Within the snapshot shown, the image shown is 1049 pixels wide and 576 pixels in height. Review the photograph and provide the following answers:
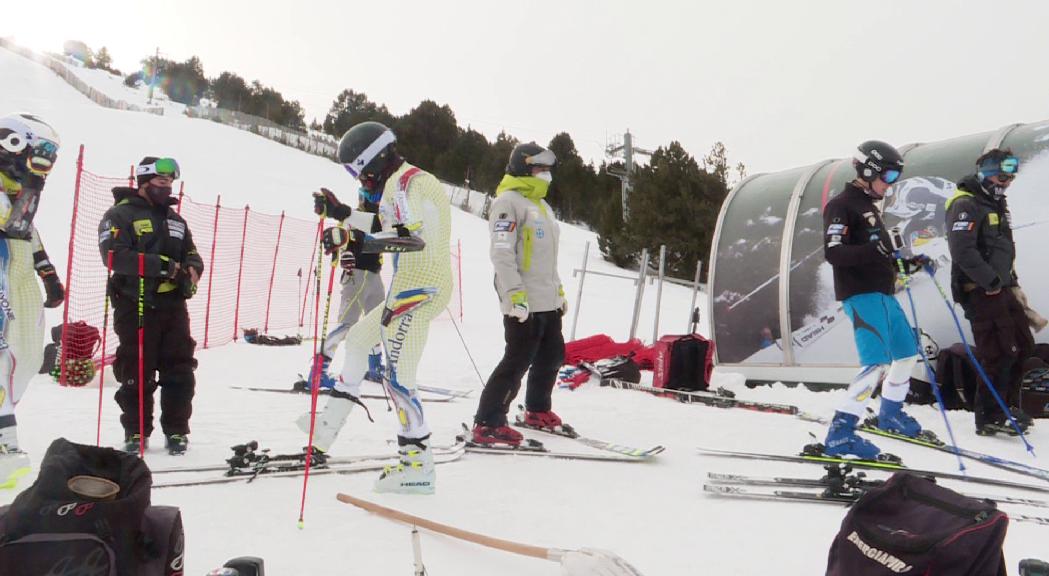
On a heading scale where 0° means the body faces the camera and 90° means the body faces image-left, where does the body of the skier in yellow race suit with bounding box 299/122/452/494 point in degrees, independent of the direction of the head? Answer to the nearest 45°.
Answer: approximately 90°

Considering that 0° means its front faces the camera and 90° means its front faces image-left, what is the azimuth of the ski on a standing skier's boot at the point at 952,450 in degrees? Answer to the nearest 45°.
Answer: approximately 315°

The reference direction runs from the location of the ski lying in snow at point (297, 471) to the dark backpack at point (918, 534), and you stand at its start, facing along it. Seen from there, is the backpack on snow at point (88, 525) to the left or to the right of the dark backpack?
right

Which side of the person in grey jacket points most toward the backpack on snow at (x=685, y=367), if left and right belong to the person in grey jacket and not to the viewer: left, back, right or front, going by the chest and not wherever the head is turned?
left

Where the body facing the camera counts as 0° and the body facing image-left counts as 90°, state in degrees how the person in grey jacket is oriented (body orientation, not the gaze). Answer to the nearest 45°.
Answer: approximately 315°

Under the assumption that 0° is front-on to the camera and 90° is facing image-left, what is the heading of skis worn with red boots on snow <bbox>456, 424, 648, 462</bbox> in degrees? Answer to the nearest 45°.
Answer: approximately 270°
